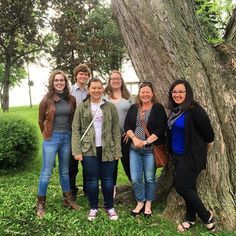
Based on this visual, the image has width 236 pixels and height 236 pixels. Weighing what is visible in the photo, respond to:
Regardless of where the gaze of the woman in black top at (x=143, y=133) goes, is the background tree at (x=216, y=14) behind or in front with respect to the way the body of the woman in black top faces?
behind

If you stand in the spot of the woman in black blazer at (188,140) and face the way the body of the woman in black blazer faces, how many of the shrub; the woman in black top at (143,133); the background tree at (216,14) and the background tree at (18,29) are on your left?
0

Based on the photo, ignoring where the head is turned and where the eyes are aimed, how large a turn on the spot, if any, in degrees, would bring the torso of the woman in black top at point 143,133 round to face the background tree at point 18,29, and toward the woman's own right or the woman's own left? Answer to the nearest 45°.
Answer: approximately 135° to the woman's own right

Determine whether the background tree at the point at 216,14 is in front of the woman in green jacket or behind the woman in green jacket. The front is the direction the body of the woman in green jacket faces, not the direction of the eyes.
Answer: behind

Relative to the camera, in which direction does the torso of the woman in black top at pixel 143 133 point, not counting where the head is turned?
toward the camera

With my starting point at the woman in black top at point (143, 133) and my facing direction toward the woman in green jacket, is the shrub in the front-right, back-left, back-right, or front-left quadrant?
front-right

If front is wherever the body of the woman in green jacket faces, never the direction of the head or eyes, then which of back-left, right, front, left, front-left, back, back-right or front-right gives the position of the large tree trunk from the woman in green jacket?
left

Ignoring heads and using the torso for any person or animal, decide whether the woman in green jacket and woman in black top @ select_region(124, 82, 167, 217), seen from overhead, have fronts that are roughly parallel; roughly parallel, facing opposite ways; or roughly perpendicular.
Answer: roughly parallel

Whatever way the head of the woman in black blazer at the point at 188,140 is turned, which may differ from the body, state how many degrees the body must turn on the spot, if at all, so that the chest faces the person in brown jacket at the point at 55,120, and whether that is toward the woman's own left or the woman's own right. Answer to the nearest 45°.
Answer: approximately 45° to the woman's own right

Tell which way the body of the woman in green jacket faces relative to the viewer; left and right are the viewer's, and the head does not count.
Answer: facing the viewer

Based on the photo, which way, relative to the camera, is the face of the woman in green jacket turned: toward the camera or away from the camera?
toward the camera

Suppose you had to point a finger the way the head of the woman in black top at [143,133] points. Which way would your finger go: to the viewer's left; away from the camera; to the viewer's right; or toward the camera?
toward the camera

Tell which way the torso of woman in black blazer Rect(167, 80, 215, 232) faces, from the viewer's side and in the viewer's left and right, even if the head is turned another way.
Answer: facing the viewer and to the left of the viewer

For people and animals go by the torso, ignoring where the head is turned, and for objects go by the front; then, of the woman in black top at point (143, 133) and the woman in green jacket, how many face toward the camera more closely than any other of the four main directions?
2
